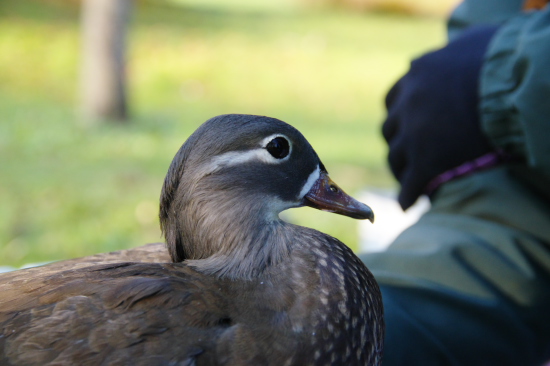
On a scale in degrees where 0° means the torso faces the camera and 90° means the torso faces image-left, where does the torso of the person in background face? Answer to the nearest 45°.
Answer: approximately 90°
